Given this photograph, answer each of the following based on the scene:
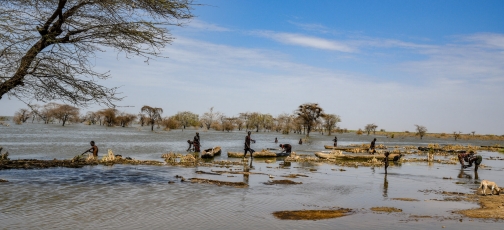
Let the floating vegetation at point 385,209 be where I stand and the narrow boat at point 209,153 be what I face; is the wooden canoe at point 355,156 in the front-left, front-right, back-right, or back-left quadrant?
front-right

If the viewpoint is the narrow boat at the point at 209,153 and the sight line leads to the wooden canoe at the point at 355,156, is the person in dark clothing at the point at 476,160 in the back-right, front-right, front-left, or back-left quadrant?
front-right
